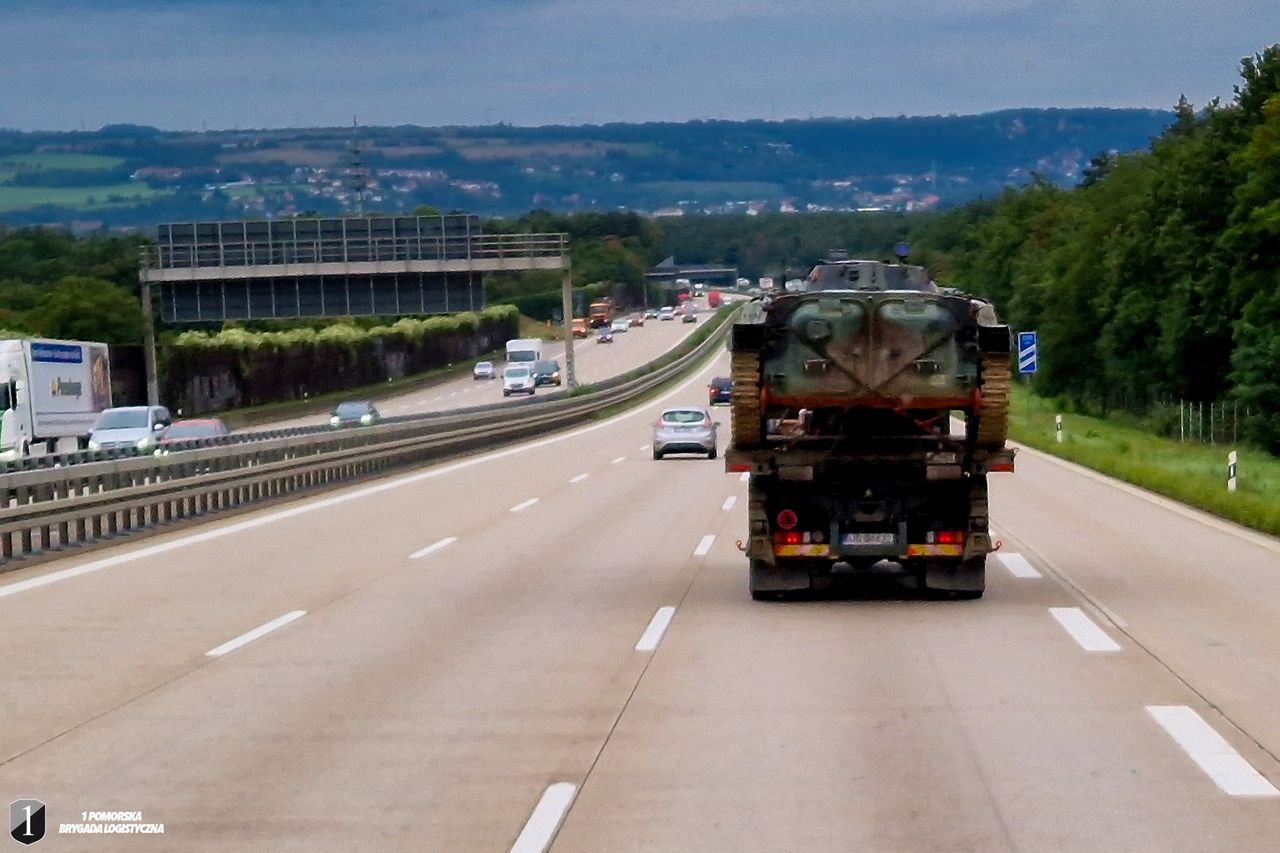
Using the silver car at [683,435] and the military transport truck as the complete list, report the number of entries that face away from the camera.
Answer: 2

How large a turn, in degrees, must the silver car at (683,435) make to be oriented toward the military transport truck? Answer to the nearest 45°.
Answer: approximately 180°

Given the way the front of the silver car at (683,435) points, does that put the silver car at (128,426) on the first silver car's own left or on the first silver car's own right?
on the first silver car's own left

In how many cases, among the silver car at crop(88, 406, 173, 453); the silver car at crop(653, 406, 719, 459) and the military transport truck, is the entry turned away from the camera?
2

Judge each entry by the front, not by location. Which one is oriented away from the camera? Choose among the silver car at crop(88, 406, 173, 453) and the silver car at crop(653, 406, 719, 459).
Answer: the silver car at crop(653, 406, 719, 459)

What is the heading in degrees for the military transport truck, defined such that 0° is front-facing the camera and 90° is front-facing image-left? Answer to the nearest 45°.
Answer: approximately 180°

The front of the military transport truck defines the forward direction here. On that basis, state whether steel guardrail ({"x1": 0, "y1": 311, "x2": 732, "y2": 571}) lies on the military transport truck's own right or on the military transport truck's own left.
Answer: on the military transport truck's own left

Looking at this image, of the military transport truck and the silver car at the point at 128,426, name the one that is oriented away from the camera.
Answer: the military transport truck

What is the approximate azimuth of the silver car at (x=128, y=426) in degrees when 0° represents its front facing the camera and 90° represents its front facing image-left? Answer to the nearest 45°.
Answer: approximately 45°

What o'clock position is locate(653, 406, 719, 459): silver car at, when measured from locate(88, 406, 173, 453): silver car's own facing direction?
locate(653, 406, 719, 459): silver car is roughly at 8 o'clock from locate(88, 406, 173, 453): silver car.

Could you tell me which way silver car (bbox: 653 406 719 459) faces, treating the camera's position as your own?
facing away from the viewer
